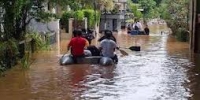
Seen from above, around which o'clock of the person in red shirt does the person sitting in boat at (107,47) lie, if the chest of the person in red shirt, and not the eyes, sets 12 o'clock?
The person sitting in boat is roughly at 3 o'clock from the person in red shirt.

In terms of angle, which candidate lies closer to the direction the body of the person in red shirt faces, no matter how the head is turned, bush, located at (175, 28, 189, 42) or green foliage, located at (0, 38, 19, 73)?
the bush

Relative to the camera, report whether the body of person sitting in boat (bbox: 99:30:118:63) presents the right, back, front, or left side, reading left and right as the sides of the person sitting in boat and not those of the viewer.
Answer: back

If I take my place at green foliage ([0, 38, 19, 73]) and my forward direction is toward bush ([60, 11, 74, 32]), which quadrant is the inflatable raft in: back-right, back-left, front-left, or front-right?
front-right

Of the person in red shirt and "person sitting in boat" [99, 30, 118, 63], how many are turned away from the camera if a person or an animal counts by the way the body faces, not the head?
2

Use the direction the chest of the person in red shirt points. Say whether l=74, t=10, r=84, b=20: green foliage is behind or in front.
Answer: in front

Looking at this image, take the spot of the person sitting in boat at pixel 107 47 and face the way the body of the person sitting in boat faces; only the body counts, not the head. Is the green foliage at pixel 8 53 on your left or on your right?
on your left

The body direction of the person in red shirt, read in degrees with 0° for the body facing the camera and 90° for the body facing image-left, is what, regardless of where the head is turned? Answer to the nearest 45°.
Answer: approximately 180°

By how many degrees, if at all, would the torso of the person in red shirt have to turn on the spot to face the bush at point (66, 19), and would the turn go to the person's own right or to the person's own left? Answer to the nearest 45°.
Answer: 0° — they already face it

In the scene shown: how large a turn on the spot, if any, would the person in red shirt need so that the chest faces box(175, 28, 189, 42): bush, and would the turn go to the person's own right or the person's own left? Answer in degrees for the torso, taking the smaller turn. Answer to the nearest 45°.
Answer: approximately 45° to the person's own right

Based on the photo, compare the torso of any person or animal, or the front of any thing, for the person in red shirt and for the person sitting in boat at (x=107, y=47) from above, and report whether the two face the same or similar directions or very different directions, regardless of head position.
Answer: same or similar directions

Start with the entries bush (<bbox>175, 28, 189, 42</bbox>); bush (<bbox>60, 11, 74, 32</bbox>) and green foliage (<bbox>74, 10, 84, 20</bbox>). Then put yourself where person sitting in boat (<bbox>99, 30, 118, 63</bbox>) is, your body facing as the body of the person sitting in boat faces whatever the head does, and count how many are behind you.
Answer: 0

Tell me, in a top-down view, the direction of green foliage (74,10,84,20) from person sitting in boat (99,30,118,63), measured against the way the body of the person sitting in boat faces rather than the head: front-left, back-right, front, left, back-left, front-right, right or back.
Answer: front

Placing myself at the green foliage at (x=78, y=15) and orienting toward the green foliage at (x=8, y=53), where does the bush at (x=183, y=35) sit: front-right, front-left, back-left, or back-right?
front-left

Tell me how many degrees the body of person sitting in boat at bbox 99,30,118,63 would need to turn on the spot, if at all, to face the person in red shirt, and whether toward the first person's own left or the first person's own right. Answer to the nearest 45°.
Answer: approximately 90° to the first person's own left

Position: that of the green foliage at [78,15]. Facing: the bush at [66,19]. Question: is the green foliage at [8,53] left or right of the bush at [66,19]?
left
